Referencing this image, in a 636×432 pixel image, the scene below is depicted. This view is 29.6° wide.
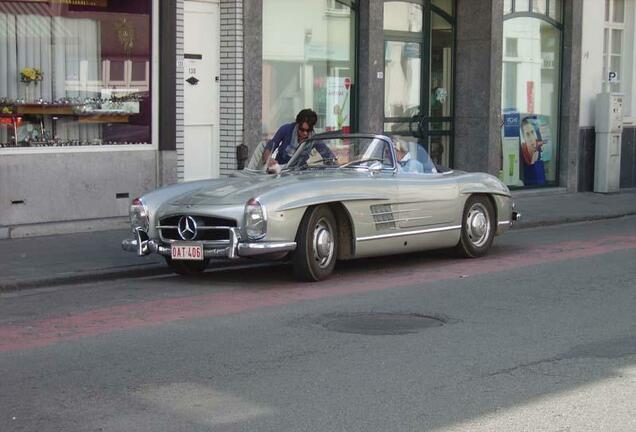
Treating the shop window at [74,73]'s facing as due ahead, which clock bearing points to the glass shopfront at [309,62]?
The glass shopfront is roughly at 8 o'clock from the shop window.

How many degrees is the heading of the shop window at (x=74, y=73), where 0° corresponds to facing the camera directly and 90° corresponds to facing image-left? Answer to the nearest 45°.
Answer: approximately 0°

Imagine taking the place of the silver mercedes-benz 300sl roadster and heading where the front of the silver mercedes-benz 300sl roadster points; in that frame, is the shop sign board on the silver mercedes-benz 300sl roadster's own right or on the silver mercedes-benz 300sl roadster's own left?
on the silver mercedes-benz 300sl roadster's own right

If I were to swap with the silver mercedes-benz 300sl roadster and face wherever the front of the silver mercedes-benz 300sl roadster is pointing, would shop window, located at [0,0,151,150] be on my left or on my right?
on my right

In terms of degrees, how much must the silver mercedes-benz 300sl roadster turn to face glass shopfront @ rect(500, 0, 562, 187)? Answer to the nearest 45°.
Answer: approximately 135° to its right

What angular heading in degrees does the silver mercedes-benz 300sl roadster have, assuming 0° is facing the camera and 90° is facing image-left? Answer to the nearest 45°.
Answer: approximately 45°

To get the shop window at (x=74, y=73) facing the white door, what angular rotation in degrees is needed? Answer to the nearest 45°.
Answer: approximately 135° to its left

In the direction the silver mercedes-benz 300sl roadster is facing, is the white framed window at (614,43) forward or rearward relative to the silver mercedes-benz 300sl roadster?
rearward

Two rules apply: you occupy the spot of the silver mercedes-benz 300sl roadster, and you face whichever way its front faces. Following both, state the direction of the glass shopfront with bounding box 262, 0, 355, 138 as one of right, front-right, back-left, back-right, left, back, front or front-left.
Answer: back-right

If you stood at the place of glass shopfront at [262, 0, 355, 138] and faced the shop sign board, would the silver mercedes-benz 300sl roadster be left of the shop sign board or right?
left
